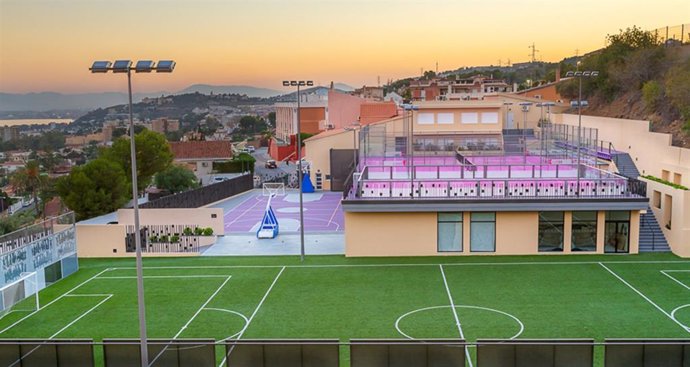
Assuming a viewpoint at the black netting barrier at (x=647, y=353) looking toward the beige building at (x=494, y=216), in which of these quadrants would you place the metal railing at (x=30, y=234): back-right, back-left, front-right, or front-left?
front-left

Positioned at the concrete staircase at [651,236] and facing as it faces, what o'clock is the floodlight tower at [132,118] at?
The floodlight tower is roughly at 1 o'clock from the concrete staircase.

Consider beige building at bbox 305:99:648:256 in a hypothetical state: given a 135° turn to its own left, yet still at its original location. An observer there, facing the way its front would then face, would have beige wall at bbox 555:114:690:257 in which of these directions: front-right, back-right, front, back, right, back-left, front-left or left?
front

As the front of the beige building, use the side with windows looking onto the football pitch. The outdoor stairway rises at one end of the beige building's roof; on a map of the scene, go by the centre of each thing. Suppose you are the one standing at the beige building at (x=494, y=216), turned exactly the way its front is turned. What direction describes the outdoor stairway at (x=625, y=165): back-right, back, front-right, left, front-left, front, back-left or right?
back-left

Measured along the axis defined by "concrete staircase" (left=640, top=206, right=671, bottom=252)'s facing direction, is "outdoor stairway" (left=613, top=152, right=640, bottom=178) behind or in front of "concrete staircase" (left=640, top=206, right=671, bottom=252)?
behind

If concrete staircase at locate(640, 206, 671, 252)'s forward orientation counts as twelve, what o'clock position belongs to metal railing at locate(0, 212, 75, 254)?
The metal railing is roughly at 2 o'clock from the concrete staircase.

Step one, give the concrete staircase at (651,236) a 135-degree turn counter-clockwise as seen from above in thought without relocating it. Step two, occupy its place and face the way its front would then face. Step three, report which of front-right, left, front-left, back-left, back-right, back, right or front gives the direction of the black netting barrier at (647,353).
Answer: back-right

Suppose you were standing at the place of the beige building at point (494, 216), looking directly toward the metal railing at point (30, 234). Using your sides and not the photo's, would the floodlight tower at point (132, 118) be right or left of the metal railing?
left

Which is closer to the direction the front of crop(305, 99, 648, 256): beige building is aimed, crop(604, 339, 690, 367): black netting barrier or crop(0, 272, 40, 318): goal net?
the black netting barrier

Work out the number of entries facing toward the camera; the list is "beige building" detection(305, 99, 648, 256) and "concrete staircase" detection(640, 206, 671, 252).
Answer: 2

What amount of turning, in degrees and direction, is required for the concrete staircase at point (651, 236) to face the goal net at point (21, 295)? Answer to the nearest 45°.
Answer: approximately 45° to its right

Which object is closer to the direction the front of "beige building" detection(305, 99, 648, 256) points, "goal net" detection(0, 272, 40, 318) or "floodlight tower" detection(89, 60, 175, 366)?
the floodlight tower

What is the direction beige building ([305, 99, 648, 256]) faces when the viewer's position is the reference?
facing the viewer

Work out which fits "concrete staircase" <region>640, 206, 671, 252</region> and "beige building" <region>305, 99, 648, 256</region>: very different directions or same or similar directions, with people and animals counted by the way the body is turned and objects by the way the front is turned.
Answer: same or similar directions
